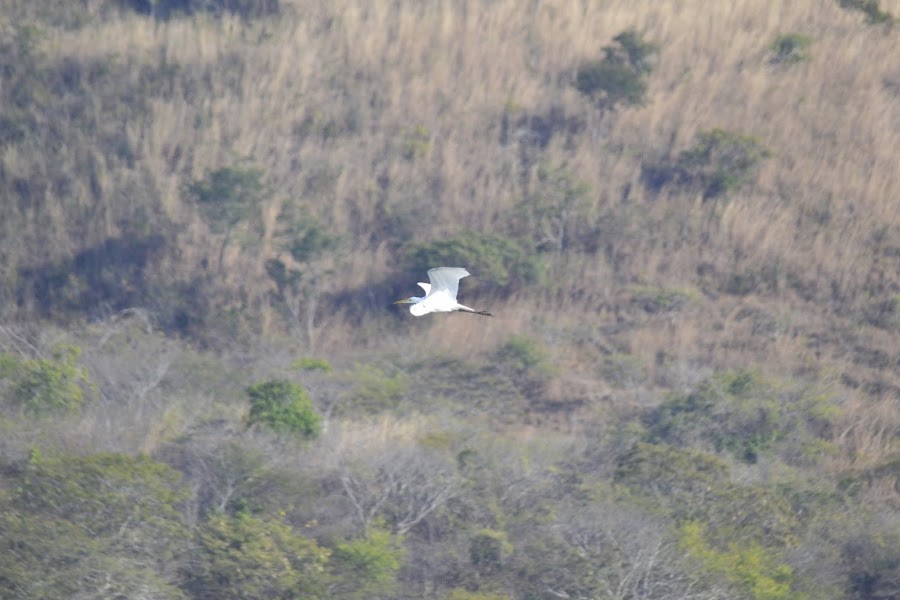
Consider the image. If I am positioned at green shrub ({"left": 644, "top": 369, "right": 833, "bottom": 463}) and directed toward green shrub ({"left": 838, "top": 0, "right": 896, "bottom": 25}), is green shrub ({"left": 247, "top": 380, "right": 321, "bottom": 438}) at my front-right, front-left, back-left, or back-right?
back-left

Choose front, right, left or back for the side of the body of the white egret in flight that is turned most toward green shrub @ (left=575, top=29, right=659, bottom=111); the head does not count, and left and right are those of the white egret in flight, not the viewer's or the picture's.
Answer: right

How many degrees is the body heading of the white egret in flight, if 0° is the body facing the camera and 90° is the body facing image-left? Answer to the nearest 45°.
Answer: approximately 90°

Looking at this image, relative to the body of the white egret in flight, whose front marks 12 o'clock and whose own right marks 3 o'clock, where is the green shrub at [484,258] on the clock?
The green shrub is roughly at 3 o'clock from the white egret in flight.

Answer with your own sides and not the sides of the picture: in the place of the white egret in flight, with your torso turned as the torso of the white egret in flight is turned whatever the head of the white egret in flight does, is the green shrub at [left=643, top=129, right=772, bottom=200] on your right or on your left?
on your right

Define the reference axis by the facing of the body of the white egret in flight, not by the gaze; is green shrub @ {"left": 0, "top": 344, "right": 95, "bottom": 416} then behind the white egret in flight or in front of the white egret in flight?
in front

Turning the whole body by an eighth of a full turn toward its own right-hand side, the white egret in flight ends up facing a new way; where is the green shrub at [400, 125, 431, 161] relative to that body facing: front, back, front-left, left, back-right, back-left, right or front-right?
front-right
